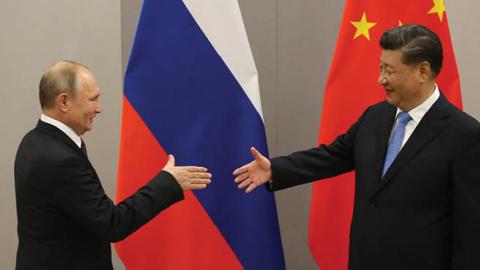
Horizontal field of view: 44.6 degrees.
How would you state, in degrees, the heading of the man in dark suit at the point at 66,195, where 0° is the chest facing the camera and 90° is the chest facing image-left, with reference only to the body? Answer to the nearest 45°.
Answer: approximately 270°

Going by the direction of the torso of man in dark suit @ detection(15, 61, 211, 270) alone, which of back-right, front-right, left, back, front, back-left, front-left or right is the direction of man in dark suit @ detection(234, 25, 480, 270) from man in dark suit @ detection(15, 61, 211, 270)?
front

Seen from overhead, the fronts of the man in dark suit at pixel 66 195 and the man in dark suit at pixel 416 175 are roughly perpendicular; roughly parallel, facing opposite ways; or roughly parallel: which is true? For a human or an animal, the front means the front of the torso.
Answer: roughly parallel, facing opposite ways

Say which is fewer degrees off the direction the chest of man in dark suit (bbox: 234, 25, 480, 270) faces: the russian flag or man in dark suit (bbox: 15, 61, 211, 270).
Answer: the man in dark suit

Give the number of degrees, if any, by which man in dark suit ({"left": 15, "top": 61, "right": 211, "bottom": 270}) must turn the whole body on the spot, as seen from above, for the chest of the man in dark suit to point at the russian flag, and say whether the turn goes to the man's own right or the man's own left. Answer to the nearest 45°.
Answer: approximately 45° to the man's own left

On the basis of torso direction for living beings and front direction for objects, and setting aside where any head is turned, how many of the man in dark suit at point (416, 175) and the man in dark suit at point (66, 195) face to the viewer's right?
1

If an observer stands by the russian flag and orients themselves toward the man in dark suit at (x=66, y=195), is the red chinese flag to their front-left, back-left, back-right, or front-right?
back-left

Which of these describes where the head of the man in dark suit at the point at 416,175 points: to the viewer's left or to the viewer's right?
to the viewer's left

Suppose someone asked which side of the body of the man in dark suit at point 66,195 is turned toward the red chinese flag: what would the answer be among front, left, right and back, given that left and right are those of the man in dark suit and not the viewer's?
front

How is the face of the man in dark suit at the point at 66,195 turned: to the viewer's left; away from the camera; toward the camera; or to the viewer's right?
to the viewer's right

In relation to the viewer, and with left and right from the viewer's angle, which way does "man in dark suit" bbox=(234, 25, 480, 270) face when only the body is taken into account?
facing the viewer and to the left of the viewer

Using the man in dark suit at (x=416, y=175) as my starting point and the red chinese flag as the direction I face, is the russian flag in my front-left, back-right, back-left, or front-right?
front-left
